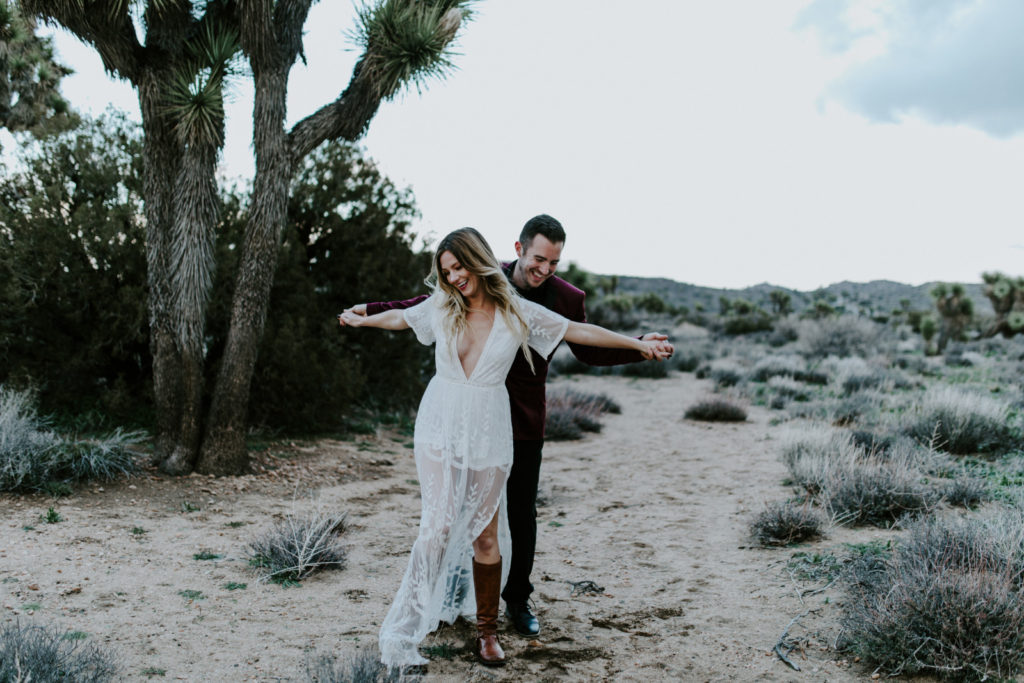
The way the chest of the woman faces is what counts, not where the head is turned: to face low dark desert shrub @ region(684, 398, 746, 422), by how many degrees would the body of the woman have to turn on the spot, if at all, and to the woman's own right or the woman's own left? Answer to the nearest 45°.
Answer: approximately 135° to the woman's own left

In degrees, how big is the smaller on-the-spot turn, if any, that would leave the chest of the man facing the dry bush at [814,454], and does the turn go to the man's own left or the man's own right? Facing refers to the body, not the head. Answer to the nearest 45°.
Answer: approximately 135° to the man's own left

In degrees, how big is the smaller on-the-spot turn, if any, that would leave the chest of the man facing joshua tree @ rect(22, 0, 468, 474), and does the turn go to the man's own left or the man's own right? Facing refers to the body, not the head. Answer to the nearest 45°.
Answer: approximately 135° to the man's own right

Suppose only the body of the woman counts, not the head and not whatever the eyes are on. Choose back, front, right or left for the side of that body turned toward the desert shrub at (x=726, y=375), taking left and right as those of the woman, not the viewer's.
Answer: back

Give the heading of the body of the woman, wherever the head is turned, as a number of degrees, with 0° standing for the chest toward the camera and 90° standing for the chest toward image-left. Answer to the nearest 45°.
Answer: approximately 0°

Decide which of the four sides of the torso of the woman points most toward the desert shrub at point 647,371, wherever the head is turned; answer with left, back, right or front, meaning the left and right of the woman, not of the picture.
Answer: back

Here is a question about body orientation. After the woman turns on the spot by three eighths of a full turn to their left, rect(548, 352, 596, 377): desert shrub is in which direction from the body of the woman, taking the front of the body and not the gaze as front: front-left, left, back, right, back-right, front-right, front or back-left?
front-left

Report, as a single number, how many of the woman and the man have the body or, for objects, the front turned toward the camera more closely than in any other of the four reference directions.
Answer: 2

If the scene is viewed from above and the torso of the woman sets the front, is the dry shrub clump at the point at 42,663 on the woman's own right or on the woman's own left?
on the woman's own right
